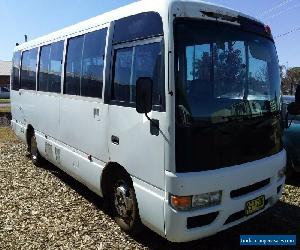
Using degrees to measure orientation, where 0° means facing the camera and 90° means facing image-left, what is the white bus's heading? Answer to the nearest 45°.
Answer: approximately 315°
